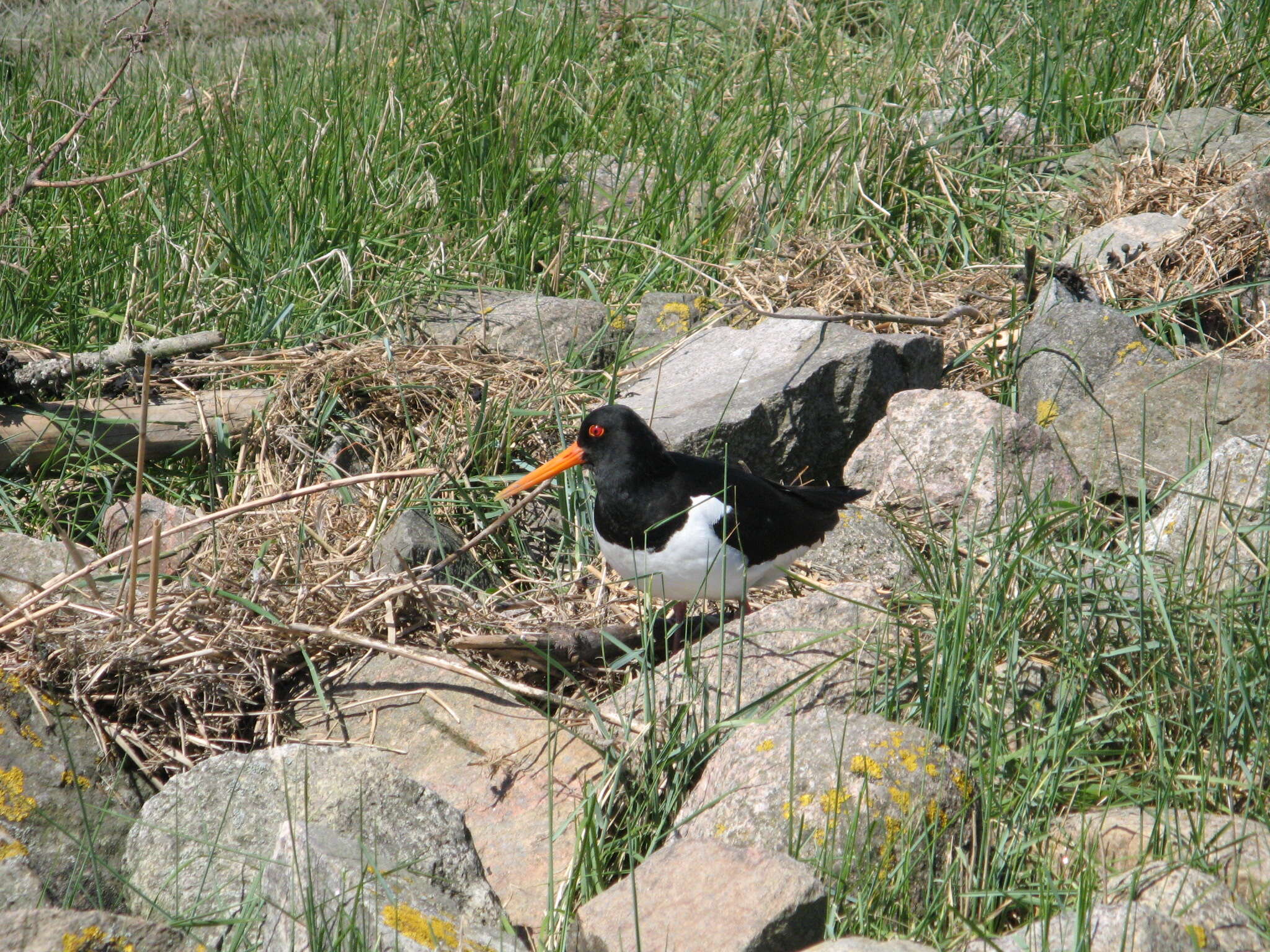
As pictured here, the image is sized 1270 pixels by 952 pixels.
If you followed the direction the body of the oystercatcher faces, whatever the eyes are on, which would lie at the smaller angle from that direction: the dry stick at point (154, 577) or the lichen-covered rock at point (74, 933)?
the dry stick

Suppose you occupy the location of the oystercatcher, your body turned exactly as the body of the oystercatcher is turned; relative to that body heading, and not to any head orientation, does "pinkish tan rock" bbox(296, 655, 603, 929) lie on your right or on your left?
on your left

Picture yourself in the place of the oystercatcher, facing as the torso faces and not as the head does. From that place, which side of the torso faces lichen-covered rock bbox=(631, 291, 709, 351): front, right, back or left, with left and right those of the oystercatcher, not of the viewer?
right

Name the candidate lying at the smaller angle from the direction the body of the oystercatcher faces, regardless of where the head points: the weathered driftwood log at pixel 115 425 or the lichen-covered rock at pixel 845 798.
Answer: the weathered driftwood log

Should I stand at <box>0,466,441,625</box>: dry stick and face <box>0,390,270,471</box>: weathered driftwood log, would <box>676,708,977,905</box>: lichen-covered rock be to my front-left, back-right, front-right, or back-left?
back-right

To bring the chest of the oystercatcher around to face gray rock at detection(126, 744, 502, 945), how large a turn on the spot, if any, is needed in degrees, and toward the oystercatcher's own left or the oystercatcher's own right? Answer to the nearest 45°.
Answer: approximately 45° to the oystercatcher's own left

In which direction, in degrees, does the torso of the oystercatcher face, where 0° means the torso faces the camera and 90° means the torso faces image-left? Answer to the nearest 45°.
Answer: approximately 90°

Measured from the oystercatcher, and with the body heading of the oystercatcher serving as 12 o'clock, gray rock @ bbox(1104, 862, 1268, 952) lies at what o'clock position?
The gray rock is roughly at 8 o'clock from the oystercatcher.

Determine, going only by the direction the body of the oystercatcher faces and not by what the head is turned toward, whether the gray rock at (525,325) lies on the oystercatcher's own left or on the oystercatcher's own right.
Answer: on the oystercatcher's own right

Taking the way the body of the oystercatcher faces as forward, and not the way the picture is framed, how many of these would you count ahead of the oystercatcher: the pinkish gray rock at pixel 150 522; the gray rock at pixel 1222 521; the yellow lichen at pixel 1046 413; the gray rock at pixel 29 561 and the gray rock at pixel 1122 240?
2

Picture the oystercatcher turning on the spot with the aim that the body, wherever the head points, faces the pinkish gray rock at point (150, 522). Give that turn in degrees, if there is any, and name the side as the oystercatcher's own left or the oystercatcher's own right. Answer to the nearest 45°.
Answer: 0° — it already faces it
